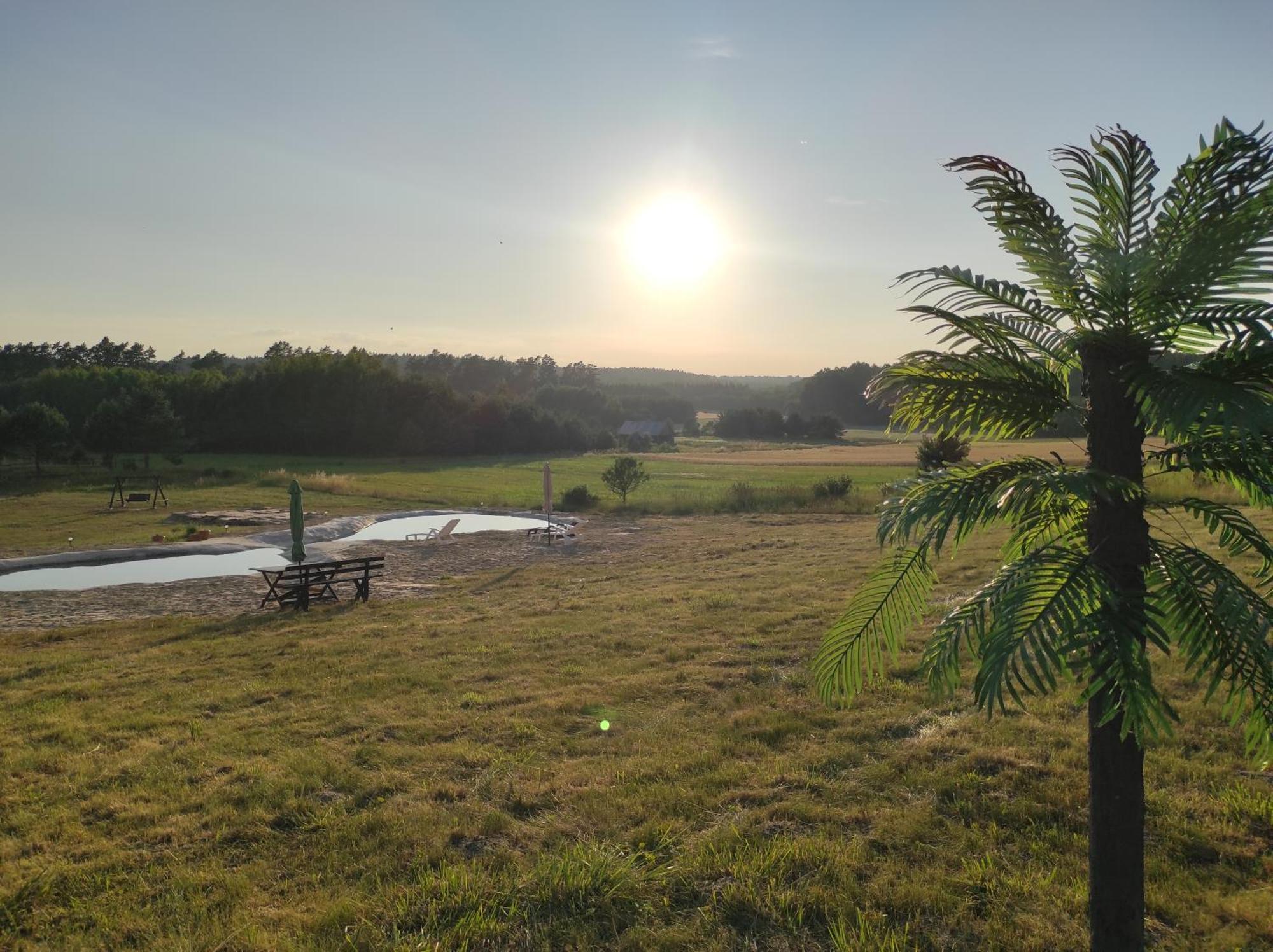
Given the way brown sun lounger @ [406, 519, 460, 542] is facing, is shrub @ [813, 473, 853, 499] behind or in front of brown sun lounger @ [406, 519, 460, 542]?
behind

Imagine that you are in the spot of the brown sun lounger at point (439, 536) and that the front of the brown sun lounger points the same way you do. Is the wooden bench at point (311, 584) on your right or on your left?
on your left

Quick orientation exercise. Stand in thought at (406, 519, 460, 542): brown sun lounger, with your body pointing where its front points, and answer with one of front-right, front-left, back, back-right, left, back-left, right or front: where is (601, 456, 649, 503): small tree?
back-right

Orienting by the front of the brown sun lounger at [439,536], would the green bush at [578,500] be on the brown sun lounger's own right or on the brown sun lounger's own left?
on the brown sun lounger's own right

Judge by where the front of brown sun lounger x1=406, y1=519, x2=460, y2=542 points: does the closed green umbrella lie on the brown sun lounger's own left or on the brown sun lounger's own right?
on the brown sun lounger's own left

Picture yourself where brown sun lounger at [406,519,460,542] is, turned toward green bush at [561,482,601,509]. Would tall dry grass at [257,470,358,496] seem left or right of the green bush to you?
left

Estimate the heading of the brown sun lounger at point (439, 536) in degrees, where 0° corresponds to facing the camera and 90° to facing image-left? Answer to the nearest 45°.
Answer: approximately 90°

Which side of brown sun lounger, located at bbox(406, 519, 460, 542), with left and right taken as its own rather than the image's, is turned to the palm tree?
left

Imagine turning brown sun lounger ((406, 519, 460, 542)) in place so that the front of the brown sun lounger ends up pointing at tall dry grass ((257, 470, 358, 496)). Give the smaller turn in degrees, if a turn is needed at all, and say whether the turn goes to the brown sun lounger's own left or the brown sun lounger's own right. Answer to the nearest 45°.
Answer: approximately 90° to the brown sun lounger's own right

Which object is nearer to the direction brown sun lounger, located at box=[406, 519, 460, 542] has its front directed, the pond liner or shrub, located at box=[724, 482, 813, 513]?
the pond liner
